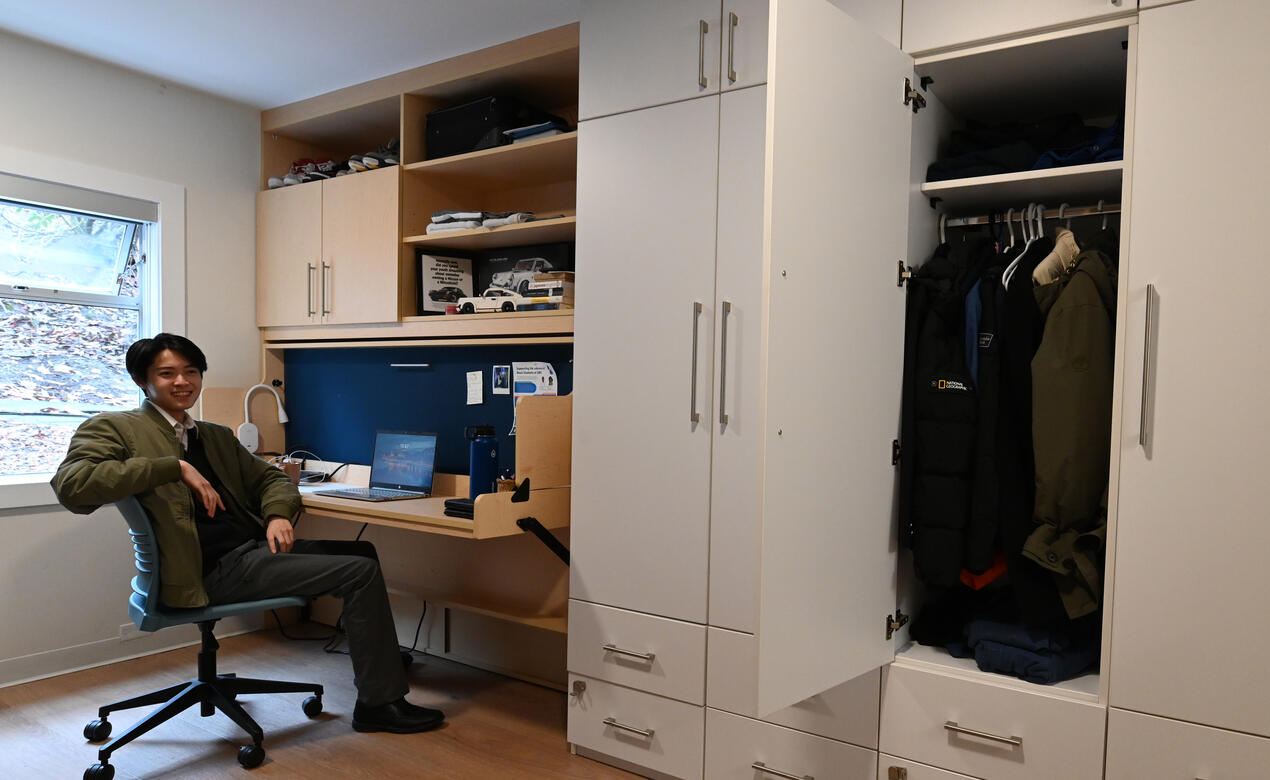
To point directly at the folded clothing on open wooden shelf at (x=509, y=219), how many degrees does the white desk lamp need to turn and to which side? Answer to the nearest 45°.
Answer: approximately 45° to its right

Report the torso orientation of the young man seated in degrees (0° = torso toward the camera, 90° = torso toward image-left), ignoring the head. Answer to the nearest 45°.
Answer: approximately 315°

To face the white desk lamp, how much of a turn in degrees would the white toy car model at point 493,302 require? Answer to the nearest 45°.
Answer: approximately 45° to its right

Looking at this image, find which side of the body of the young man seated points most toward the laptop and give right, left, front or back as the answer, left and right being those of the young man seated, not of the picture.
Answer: left

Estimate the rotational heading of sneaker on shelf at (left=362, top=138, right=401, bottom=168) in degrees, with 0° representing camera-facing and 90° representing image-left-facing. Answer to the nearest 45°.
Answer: approximately 45°

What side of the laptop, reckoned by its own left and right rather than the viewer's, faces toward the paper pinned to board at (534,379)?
left

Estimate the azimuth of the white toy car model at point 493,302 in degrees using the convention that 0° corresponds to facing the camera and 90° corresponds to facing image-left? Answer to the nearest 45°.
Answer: approximately 90°

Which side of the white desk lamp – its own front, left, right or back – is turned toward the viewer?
right
